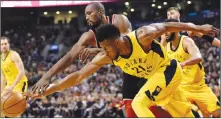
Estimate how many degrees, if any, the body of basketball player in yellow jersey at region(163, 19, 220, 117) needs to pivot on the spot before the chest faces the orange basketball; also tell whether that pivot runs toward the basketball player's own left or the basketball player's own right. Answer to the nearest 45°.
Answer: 0° — they already face it

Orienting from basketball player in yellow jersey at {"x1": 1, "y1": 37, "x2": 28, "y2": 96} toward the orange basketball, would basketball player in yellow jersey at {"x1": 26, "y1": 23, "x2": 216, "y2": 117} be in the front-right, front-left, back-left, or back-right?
front-left

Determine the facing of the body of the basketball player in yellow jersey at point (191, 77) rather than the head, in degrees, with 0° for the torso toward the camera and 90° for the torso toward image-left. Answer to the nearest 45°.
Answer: approximately 45°
